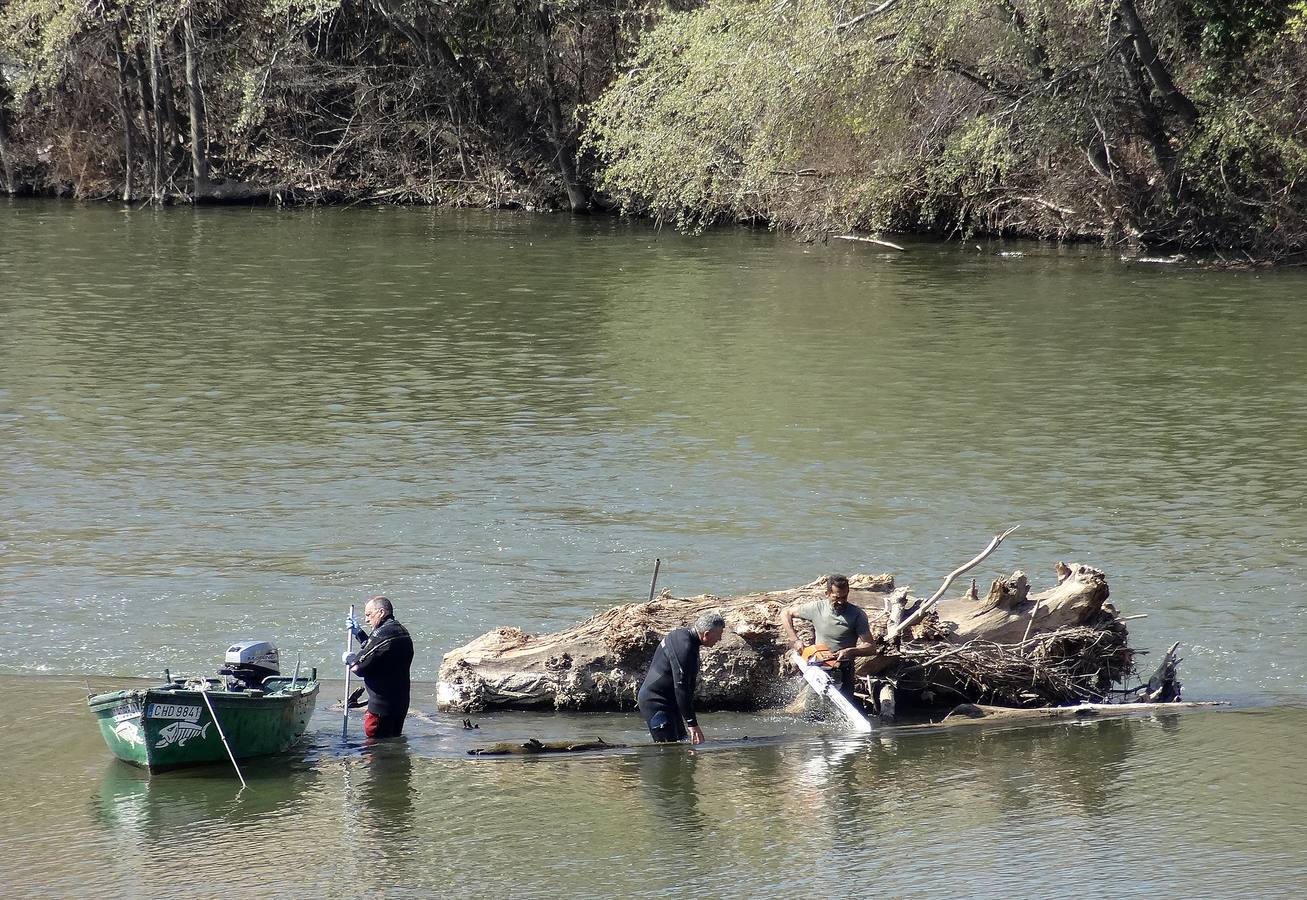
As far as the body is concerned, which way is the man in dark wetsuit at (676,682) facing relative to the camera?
to the viewer's right

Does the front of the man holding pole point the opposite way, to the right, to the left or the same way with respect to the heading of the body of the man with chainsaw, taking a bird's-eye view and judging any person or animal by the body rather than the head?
to the right

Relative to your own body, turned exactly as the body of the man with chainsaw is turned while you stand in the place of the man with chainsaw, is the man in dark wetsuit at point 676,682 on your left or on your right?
on your right

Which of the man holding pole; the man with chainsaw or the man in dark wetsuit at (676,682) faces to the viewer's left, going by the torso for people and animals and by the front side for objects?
the man holding pole

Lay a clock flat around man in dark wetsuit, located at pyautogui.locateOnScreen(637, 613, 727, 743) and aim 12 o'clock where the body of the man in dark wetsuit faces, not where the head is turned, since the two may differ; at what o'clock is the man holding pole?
The man holding pole is roughly at 6 o'clock from the man in dark wetsuit.

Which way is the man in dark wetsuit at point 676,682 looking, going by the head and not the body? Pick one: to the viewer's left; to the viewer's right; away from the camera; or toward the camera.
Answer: to the viewer's right
